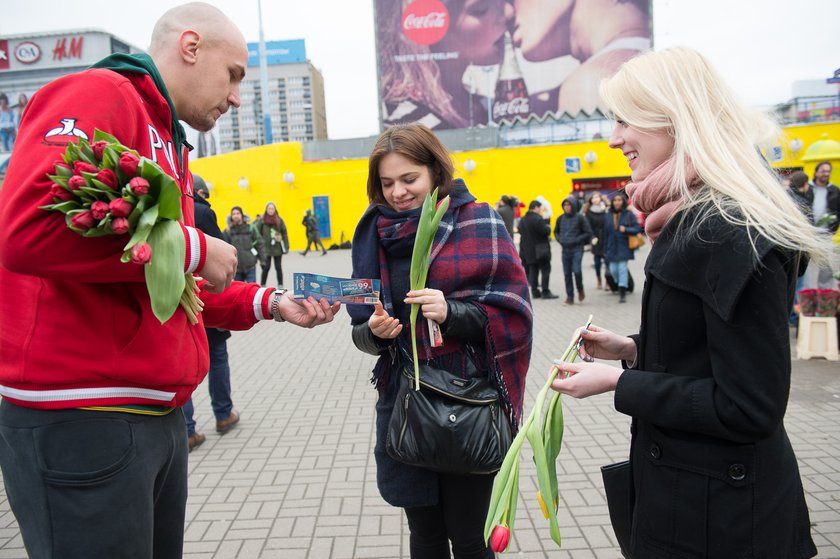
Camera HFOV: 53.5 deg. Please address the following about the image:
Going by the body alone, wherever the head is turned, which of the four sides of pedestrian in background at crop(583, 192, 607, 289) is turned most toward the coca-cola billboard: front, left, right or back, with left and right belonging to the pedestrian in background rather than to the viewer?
back

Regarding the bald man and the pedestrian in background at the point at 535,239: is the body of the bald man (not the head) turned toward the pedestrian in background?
no

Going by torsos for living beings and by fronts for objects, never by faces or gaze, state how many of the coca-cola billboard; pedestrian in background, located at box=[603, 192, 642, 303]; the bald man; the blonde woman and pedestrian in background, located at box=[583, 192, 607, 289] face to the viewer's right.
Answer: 1

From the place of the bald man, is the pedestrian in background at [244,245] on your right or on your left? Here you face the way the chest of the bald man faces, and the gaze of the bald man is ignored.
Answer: on your left

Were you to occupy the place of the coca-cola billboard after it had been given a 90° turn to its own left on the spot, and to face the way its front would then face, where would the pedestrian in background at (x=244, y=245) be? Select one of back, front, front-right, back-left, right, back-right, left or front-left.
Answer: right

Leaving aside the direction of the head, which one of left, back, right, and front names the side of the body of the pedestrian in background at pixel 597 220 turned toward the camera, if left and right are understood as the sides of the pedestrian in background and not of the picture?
front

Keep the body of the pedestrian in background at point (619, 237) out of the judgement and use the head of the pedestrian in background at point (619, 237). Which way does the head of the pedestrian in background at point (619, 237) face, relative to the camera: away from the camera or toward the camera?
toward the camera

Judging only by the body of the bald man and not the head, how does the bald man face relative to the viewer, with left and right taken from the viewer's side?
facing to the right of the viewer

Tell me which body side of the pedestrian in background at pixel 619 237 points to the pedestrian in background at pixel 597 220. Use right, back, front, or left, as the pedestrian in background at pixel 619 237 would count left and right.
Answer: back

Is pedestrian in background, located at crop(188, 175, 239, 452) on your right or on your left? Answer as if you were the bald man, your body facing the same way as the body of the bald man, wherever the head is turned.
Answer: on your left

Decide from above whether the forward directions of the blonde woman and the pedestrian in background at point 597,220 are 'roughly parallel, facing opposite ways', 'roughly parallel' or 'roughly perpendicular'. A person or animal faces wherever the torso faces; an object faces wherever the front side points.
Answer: roughly perpendicular

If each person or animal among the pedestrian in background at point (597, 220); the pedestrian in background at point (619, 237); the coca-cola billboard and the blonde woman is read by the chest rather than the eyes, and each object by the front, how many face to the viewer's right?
0

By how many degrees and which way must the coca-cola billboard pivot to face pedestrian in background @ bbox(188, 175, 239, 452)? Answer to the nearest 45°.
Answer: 0° — it already faces them

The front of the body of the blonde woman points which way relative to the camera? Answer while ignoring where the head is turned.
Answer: to the viewer's left

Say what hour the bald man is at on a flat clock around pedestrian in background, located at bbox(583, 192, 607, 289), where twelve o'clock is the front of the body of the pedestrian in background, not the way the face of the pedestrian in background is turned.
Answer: The bald man is roughly at 12 o'clock from the pedestrian in background.

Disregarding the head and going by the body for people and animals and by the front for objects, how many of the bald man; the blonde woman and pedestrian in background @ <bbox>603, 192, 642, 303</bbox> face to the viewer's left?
1

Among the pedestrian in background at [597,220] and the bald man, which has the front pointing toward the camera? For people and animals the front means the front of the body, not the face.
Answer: the pedestrian in background

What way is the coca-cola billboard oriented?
toward the camera
